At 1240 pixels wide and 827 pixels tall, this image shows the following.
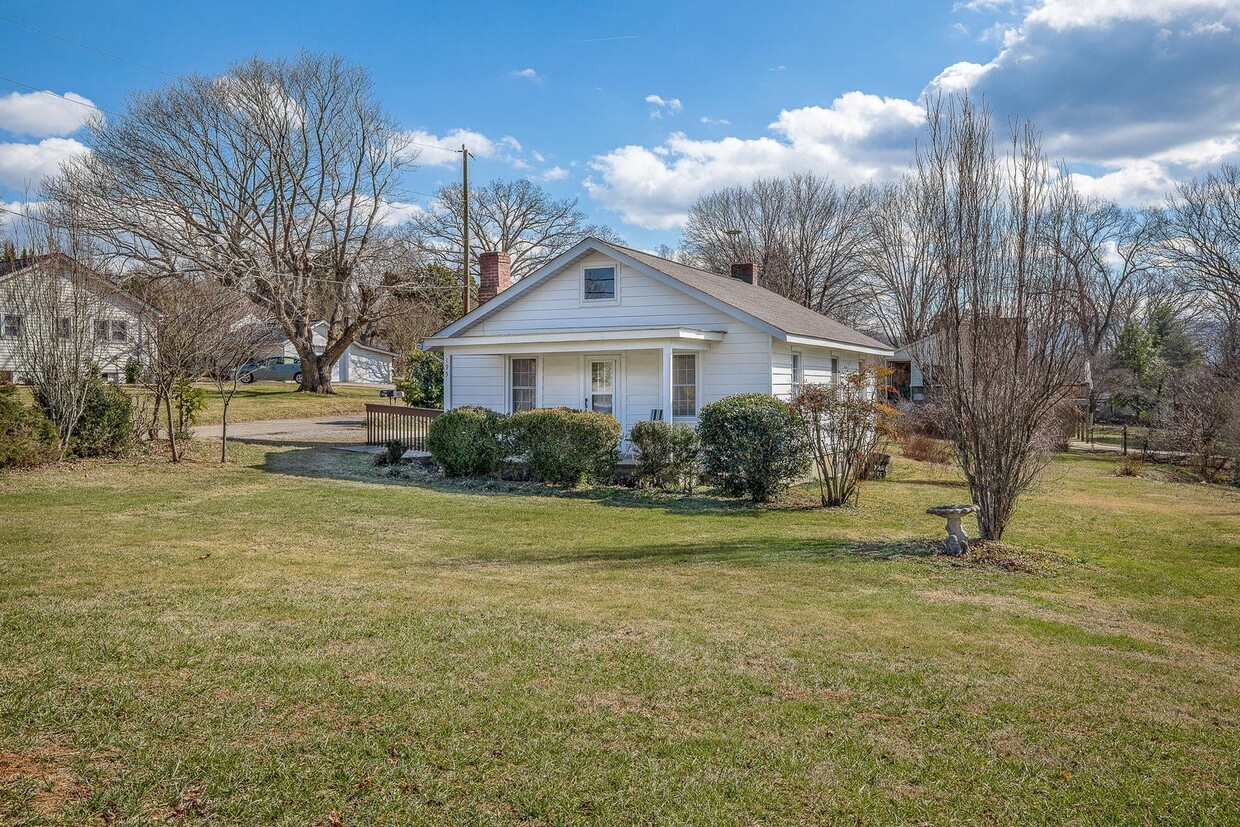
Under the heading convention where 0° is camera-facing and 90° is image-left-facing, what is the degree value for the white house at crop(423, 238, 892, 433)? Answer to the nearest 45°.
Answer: approximately 45°

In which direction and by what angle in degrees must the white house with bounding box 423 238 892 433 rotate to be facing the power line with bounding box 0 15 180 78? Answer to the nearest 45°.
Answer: approximately 45° to its right

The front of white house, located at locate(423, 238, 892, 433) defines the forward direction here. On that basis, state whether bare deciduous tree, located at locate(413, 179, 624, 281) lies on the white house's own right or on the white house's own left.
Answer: on the white house's own right

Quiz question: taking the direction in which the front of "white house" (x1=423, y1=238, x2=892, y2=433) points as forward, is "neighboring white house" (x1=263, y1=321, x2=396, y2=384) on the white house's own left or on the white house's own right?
on the white house's own right

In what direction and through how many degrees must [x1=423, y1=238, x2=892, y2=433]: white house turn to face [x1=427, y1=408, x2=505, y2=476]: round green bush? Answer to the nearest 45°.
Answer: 0° — it already faces it

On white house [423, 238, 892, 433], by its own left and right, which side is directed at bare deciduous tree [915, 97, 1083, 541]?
left

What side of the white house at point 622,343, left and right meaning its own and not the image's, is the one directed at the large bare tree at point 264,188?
right
